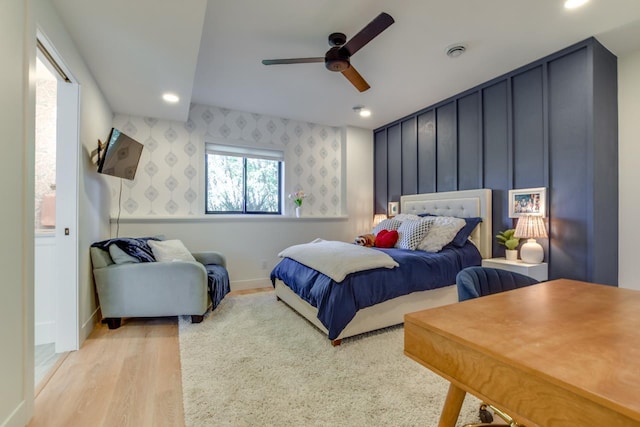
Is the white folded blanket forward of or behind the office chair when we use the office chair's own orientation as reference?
behind

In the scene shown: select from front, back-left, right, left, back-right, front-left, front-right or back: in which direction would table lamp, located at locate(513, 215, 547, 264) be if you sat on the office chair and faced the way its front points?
back-left

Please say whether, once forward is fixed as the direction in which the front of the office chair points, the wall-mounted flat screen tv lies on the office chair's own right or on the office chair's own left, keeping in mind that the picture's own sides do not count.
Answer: on the office chair's own right

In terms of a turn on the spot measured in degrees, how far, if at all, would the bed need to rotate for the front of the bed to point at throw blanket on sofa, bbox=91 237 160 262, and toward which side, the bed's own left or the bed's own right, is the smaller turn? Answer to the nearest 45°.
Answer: approximately 45° to the bed's own right

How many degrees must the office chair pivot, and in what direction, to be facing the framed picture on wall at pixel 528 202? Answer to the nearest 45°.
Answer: approximately 135° to its left

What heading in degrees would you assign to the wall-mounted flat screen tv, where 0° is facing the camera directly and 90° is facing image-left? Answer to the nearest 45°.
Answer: approximately 315°
